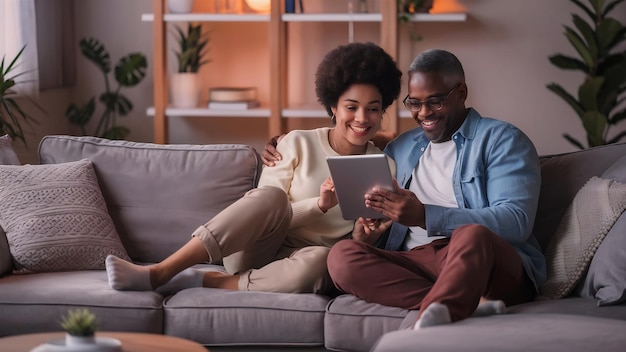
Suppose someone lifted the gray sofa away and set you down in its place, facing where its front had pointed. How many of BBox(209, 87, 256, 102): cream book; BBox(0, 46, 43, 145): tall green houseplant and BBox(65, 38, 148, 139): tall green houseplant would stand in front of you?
0

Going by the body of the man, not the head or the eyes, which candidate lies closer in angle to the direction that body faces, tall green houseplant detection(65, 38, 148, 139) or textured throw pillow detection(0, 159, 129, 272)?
the textured throw pillow

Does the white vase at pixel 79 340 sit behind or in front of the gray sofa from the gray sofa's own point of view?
in front

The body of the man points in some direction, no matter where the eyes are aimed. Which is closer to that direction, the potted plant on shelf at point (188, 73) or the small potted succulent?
the small potted succulent

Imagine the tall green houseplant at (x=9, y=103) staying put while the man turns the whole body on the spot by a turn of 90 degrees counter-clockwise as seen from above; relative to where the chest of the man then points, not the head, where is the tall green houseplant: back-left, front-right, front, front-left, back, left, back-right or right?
back

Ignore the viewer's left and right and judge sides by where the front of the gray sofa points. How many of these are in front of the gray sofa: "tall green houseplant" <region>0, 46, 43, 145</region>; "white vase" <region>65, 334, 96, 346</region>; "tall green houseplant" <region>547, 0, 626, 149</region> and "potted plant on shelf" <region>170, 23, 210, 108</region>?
1

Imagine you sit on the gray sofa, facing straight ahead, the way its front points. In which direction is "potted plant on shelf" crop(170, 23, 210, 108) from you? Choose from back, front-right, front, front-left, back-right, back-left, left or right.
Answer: back

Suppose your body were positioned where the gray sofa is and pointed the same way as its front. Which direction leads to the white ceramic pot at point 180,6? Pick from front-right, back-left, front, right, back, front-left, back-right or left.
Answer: back

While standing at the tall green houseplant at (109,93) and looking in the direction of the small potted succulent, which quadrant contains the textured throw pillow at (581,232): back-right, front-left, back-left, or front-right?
front-left

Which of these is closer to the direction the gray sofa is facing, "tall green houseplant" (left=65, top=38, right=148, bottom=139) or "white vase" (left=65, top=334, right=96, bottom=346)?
the white vase

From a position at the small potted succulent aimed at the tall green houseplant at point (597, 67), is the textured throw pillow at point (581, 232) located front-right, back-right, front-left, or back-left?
front-right

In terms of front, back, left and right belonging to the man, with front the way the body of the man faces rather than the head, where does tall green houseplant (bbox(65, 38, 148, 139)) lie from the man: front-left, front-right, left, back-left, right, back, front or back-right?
right

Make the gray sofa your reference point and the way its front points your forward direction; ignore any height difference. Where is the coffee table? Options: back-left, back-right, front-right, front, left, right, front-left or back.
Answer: front

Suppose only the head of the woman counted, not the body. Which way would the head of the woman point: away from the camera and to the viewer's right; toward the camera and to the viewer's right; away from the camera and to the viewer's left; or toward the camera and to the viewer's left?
toward the camera and to the viewer's right

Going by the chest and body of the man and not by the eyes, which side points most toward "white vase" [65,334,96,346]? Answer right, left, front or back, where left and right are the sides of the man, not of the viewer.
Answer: front

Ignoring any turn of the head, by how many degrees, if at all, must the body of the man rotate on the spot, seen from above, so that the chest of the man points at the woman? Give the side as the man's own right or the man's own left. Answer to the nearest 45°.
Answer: approximately 90° to the man's own right

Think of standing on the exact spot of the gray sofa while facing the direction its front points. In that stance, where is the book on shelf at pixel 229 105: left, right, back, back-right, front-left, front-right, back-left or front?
back

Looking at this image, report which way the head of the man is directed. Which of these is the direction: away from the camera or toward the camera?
toward the camera

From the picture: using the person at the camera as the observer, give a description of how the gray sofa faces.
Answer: facing the viewer

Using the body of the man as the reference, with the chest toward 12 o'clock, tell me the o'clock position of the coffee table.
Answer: The coffee table is roughly at 12 o'clock from the man.
